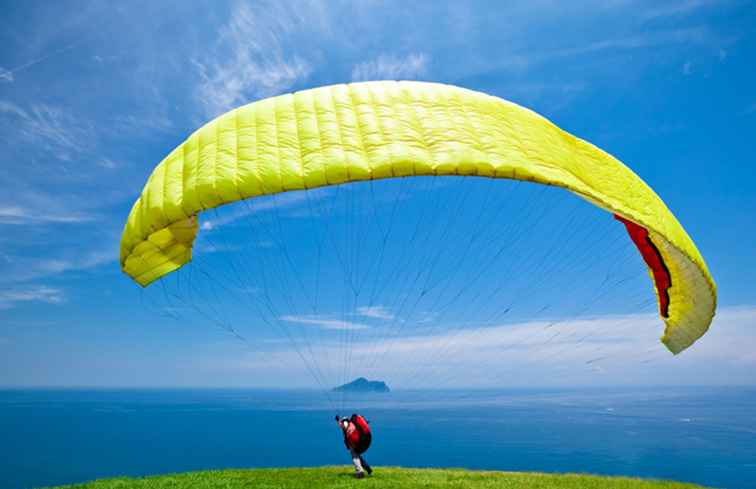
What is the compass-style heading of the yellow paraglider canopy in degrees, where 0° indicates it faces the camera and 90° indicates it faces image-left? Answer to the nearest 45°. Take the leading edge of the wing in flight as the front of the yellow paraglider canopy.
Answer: approximately 180°
